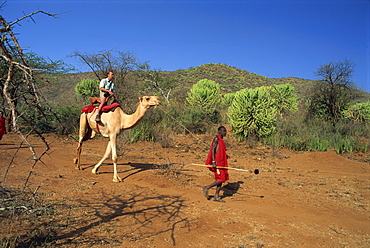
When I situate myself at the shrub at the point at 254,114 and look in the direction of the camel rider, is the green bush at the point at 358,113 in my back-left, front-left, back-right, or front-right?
back-left

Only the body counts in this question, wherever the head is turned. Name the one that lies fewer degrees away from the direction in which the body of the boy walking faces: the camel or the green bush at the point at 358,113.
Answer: the green bush

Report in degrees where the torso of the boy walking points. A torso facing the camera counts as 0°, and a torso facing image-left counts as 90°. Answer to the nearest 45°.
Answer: approximately 270°

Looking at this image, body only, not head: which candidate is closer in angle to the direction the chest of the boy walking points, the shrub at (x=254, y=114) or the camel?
the shrub

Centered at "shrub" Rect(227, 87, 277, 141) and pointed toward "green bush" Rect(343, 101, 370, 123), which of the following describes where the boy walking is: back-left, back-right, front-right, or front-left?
back-right

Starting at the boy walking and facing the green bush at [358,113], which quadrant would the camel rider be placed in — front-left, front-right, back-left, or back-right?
front-left

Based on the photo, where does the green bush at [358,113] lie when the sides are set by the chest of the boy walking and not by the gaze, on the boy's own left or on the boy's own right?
on the boy's own left

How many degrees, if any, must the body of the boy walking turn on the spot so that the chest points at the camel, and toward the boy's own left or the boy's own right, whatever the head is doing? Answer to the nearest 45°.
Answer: approximately 180°

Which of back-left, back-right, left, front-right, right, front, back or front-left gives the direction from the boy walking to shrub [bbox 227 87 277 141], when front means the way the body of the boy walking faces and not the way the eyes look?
left

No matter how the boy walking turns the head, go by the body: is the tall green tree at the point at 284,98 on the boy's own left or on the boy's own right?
on the boy's own left
